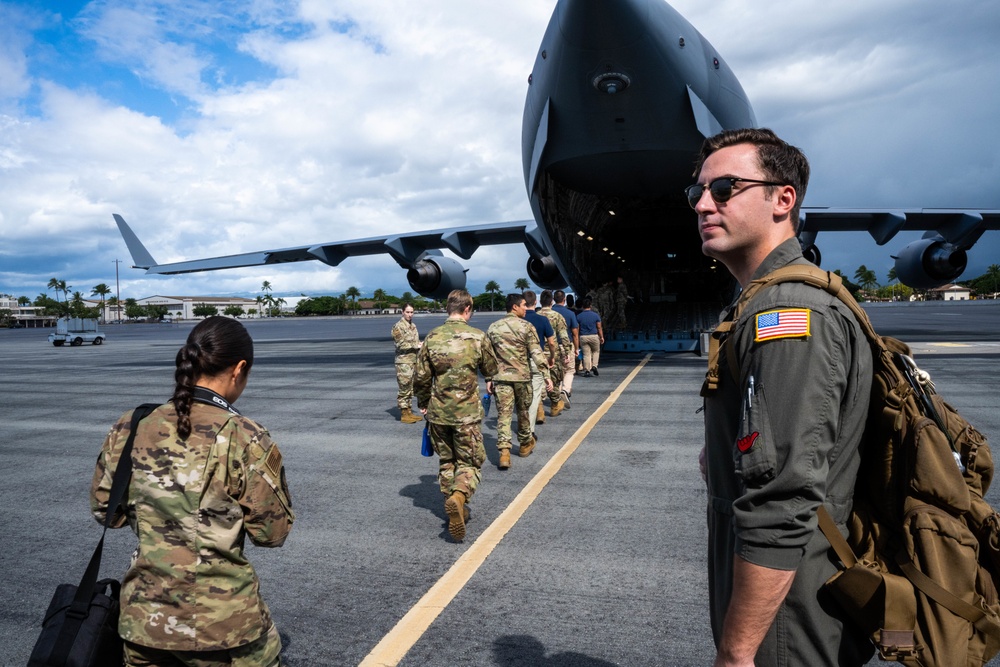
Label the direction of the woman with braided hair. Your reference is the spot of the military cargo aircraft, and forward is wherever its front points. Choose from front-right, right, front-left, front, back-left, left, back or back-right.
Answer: back

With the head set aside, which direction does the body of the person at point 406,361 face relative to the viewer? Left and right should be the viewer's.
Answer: facing the viewer and to the right of the viewer

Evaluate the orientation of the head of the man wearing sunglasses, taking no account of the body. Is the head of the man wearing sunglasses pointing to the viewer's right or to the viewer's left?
to the viewer's left

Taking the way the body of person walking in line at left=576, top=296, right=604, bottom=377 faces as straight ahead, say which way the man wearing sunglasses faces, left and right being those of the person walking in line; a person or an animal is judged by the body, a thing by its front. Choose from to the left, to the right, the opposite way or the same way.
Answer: to the left

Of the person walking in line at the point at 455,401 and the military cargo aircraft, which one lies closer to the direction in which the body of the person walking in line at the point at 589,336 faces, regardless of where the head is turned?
the military cargo aircraft

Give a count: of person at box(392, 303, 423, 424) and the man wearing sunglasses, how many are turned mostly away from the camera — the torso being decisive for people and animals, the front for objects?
0

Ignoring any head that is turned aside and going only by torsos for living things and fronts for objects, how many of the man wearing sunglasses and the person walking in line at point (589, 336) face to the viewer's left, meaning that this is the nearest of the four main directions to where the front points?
1

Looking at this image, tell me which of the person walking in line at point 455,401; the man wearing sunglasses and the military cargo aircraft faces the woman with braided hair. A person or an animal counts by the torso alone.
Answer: the man wearing sunglasses

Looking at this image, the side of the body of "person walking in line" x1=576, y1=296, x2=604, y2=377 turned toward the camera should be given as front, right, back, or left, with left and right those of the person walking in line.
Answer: back

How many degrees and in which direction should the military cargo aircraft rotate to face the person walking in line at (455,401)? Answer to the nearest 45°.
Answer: approximately 180°

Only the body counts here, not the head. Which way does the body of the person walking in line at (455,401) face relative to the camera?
away from the camera

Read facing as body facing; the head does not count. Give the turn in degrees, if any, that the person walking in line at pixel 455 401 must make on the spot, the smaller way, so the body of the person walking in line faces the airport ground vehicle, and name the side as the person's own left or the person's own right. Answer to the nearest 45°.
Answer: approximately 45° to the person's own left

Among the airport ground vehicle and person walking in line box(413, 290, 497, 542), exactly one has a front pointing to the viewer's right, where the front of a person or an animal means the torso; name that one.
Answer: the airport ground vehicle

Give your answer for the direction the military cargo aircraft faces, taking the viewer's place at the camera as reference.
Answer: facing away from the viewer
